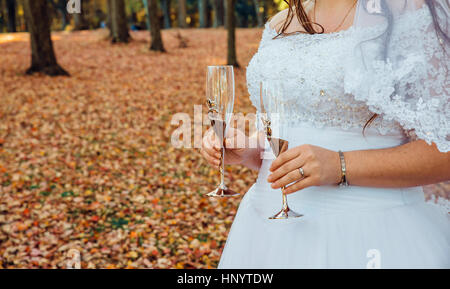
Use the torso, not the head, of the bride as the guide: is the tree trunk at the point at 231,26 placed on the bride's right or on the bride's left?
on the bride's right

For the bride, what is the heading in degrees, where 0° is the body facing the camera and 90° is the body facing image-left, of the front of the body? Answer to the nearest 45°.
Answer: approximately 45°

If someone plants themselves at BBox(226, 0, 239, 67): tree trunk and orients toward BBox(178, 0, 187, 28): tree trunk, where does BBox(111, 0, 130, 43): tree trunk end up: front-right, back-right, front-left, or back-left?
front-left

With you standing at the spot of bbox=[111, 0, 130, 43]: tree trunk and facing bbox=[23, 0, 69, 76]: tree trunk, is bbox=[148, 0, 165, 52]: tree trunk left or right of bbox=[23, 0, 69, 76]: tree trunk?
left

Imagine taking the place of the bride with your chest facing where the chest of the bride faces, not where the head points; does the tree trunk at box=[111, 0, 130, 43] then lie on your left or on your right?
on your right

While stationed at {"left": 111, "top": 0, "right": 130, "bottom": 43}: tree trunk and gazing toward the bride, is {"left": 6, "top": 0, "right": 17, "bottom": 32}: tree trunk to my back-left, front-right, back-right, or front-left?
back-right

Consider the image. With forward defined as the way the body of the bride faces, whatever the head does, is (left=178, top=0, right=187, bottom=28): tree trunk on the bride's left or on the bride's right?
on the bride's right

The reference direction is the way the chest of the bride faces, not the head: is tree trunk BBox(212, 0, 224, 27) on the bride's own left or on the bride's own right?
on the bride's own right

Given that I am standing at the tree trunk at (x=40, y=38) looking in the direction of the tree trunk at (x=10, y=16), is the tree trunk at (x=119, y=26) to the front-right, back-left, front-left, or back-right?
front-right

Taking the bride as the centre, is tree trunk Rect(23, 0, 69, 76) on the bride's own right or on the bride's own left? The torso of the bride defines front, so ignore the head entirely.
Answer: on the bride's own right

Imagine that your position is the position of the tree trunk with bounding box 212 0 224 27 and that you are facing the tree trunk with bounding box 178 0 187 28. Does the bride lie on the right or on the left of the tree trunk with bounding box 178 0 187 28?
left

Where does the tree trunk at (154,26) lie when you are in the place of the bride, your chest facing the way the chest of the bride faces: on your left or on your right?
on your right
